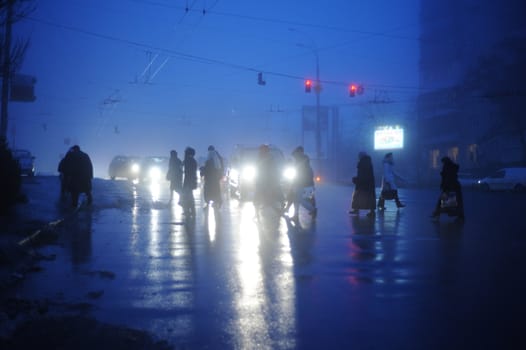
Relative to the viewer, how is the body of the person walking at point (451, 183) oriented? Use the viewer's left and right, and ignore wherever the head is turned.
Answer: facing to the left of the viewer

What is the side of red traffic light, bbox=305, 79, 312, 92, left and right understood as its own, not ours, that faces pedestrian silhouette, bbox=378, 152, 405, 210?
front

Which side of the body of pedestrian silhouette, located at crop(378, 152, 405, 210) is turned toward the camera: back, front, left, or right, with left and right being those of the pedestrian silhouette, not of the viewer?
right

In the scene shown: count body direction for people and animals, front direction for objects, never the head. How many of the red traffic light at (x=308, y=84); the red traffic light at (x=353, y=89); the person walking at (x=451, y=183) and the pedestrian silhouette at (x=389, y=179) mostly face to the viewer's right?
1

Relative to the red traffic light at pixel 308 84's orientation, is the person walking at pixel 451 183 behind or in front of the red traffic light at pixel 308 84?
in front

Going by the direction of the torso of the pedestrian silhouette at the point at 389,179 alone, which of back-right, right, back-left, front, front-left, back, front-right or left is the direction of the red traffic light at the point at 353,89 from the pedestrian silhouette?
left

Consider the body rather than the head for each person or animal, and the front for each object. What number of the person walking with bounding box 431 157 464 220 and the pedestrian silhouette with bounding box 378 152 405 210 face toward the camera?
0

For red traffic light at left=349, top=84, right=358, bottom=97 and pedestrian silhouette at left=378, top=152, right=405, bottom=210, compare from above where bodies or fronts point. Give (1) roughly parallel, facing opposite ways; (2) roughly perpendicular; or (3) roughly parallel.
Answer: roughly perpendicular

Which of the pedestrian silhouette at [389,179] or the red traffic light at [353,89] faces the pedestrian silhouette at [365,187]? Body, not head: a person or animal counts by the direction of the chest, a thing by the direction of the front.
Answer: the red traffic light

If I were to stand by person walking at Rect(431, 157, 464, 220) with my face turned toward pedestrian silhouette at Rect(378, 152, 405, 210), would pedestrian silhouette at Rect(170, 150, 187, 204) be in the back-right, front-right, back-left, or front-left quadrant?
front-left

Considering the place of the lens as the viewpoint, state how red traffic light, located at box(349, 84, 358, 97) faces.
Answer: facing the viewer

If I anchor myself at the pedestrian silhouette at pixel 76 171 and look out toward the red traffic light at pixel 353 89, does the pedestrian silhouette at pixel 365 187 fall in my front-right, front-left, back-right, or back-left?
front-right

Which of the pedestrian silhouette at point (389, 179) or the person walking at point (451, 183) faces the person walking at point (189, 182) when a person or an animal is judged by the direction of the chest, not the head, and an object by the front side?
the person walking at point (451, 183)

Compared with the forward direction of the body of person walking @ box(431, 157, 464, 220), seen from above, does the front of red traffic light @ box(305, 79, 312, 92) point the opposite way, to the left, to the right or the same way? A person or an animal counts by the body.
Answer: to the left

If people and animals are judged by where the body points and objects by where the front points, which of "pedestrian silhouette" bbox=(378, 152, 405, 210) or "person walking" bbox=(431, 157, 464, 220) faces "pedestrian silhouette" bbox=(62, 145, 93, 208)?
the person walking

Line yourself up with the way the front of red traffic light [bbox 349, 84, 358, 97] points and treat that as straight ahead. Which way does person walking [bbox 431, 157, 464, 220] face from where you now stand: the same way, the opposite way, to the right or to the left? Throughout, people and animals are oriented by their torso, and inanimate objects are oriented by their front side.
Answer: to the right

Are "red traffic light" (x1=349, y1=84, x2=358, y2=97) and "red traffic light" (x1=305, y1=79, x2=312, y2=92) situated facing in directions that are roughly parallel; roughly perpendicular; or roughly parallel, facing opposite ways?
roughly parallel
